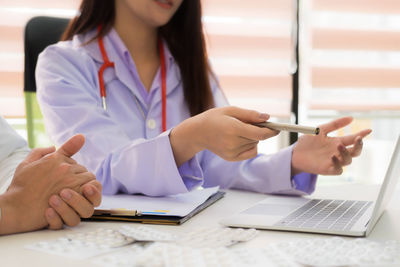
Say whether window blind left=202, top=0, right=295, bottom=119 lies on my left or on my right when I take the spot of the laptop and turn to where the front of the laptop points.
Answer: on my right

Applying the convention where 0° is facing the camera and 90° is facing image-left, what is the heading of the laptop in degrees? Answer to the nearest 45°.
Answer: approximately 90°

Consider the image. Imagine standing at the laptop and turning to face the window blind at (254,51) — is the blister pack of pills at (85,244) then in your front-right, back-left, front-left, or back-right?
back-left

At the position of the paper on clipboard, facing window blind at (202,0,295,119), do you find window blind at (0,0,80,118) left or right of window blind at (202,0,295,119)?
left
